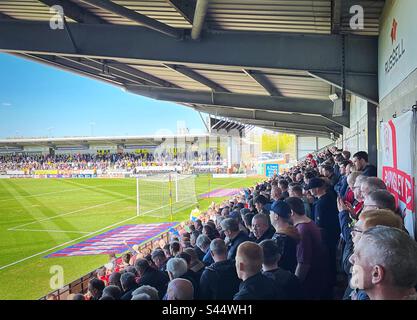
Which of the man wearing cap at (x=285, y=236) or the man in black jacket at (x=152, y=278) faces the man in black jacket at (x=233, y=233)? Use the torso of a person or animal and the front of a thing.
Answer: the man wearing cap

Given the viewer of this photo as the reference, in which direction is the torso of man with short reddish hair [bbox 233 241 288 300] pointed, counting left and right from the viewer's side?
facing away from the viewer and to the left of the viewer

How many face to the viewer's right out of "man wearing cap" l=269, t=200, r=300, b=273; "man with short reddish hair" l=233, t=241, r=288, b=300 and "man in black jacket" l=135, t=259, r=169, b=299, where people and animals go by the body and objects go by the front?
0

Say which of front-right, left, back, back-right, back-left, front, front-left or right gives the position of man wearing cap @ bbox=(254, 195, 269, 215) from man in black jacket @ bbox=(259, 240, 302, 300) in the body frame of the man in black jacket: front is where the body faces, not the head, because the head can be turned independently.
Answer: front-right

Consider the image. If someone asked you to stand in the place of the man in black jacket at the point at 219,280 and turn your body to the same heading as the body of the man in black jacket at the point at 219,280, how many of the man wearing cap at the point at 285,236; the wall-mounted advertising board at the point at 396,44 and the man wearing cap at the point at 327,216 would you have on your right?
3

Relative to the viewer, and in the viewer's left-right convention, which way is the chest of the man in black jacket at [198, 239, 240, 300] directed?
facing away from the viewer and to the left of the viewer

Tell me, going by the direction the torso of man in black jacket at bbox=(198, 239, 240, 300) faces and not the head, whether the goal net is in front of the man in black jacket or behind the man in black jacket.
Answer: in front

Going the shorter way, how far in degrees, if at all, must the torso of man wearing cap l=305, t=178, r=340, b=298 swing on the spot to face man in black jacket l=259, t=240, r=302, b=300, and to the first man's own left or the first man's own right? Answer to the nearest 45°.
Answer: approximately 90° to the first man's own left

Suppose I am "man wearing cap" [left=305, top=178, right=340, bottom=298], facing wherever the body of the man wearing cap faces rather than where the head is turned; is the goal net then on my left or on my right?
on my right

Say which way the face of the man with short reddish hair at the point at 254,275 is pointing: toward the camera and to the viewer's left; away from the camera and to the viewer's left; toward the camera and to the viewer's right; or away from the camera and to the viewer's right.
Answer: away from the camera and to the viewer's left

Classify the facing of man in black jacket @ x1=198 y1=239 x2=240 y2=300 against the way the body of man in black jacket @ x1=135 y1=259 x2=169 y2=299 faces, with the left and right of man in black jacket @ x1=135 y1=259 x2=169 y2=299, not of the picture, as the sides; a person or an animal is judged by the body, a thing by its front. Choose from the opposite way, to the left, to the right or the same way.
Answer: the same way

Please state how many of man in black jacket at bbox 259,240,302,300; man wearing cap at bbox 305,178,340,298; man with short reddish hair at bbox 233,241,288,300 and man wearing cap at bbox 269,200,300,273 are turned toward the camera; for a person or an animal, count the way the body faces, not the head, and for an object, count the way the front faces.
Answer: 0

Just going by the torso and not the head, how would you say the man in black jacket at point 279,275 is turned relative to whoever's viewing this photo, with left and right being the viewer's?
facing away from the viewer and to the left of the viewer

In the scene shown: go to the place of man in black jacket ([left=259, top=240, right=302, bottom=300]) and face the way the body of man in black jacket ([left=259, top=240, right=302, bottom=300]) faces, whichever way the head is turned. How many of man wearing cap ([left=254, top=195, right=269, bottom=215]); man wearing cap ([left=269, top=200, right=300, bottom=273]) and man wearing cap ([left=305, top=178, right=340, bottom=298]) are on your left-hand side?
0

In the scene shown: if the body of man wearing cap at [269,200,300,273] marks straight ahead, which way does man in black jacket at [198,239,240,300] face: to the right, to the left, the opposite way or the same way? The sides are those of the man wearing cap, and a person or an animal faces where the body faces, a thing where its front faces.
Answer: the same way

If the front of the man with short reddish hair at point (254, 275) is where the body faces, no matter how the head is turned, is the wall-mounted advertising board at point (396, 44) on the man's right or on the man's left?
on the man's right
